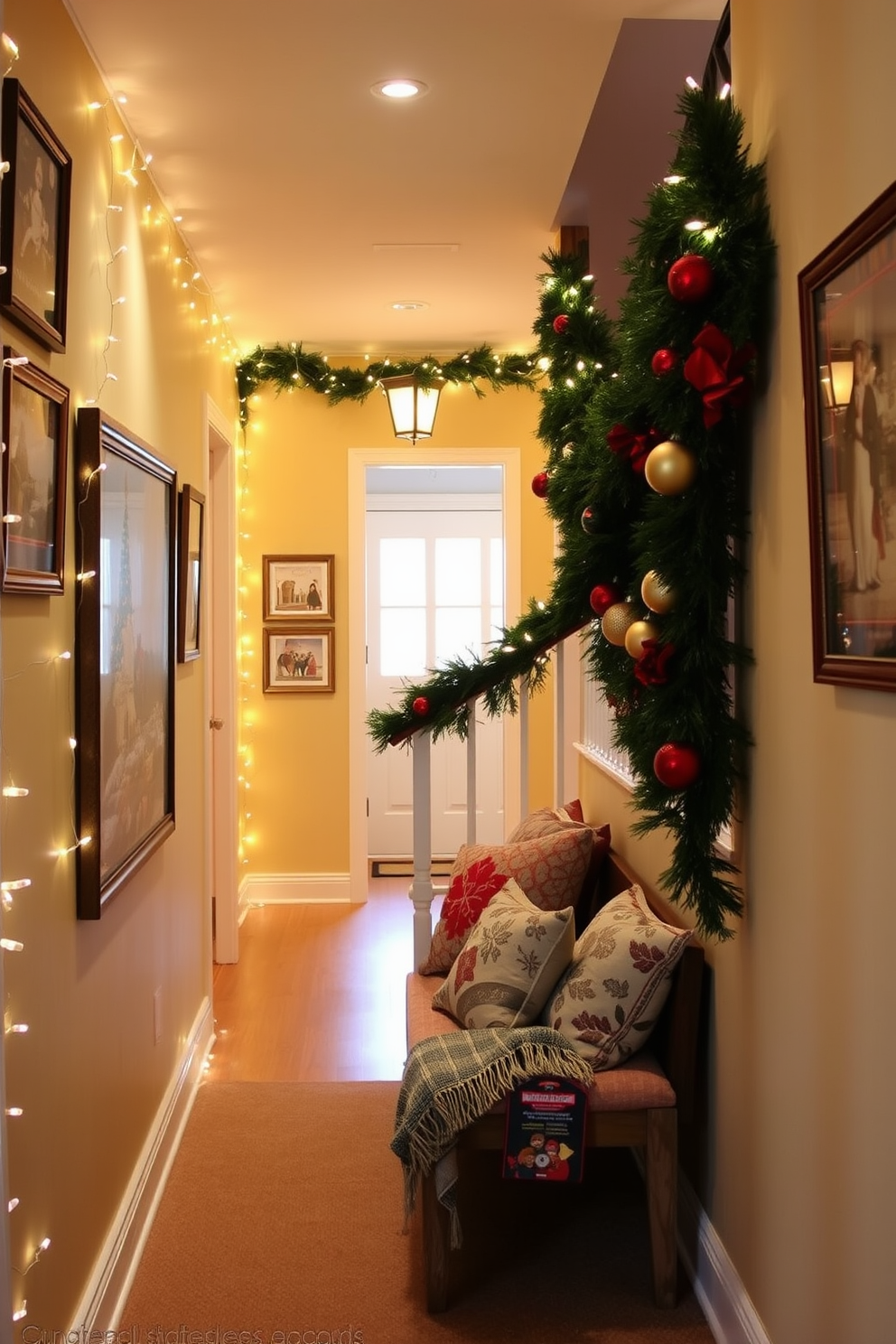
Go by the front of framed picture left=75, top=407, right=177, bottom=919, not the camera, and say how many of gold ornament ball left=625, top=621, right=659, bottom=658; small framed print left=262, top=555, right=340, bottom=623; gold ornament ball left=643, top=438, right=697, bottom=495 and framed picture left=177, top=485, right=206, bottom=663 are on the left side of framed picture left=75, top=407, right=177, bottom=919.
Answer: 2

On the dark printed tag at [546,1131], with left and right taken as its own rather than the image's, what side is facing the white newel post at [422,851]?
back

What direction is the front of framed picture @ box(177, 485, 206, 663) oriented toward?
to the viewer's right

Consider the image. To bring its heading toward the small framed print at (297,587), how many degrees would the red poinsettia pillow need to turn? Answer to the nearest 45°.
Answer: approximately 135° to its right

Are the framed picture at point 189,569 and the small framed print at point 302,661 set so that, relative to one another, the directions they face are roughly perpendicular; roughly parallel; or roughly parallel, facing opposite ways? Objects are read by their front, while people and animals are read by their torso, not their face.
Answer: roughly perpendicular

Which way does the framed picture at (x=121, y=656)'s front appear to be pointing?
to the viewer's right

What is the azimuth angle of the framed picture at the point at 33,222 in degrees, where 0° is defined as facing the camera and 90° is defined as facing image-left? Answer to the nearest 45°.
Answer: approximately 270°

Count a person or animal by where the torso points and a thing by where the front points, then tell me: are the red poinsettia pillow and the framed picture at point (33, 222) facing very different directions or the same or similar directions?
very different directions

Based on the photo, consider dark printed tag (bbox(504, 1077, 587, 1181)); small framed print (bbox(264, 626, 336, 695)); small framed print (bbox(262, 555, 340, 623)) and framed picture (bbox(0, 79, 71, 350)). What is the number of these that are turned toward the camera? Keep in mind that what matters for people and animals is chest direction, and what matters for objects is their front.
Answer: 3
